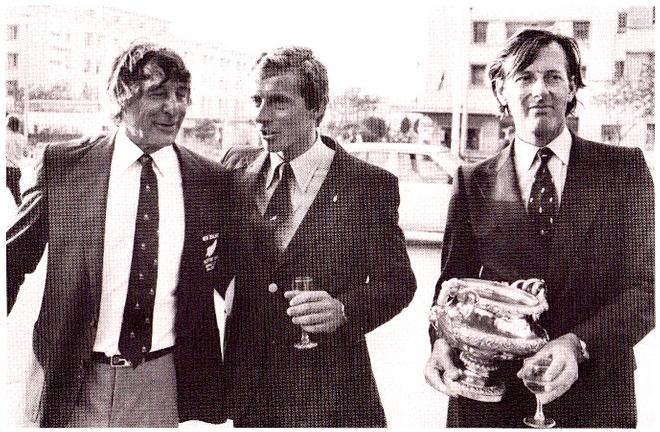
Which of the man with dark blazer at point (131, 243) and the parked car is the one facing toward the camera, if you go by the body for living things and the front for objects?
the man with dark blazer

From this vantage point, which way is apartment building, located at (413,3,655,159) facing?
toward the camera

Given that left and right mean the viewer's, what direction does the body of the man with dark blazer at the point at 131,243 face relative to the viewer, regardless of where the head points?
facing the viewer

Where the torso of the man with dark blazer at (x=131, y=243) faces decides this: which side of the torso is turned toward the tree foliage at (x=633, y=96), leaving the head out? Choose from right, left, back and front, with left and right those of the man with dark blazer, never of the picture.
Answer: left

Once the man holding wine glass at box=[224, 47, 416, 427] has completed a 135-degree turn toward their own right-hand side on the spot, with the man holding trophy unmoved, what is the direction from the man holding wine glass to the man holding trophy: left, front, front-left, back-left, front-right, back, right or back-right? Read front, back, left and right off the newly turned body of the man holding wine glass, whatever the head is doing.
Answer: right

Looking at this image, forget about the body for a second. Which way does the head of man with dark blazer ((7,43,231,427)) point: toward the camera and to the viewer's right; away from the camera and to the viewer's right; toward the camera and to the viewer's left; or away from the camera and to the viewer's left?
toward the camera and to the viewer's right

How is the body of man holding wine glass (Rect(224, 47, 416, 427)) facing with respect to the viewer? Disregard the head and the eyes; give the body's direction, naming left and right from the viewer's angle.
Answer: facing the viewer and to the left of the viewer

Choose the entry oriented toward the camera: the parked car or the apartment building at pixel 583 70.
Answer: the apartment building

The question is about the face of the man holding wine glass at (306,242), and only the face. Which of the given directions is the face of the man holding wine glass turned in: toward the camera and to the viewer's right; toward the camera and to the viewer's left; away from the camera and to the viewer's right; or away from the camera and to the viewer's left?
toward the camera and to the viewer's left
